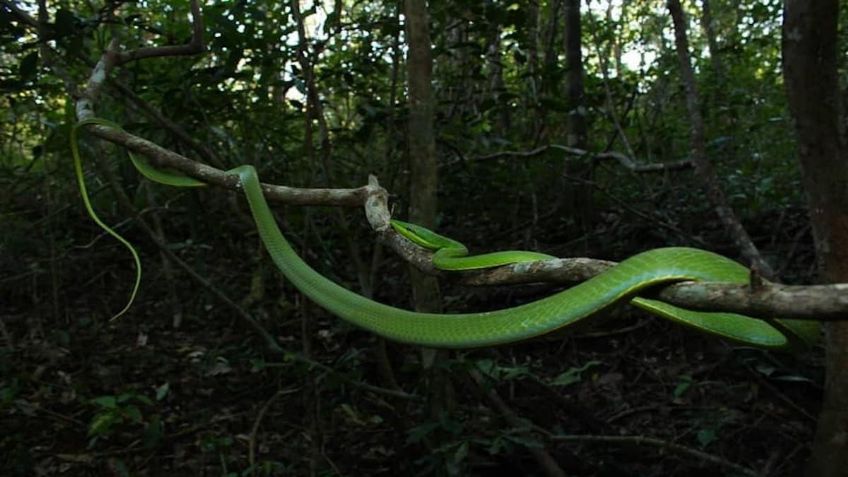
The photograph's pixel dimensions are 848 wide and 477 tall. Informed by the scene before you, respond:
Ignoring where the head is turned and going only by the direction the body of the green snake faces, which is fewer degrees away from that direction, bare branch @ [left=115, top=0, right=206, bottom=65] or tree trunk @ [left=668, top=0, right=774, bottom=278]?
the bare branch

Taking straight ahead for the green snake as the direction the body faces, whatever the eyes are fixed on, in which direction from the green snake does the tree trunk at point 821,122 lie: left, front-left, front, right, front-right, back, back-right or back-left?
back-right

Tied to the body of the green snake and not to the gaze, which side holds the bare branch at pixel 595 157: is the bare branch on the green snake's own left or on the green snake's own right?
on the green snake's own right

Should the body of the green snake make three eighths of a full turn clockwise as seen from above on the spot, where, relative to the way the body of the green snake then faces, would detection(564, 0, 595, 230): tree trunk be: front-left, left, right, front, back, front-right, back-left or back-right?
front-left

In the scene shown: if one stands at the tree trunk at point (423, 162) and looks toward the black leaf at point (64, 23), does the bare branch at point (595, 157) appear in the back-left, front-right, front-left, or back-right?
back-right

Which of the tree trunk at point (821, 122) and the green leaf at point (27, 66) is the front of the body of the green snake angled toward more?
the green leaf

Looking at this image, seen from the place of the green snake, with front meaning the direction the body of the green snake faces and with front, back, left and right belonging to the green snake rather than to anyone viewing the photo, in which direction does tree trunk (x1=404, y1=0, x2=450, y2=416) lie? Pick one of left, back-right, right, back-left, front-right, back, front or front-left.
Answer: right

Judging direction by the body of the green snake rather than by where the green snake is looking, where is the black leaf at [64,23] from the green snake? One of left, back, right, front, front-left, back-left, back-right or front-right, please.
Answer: front-right

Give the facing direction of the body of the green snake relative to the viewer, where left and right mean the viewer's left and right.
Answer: facing to the left of the viewer

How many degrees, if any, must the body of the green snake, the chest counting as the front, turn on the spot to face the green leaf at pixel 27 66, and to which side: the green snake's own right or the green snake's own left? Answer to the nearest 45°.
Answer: approximately 45° to the green snake's own right

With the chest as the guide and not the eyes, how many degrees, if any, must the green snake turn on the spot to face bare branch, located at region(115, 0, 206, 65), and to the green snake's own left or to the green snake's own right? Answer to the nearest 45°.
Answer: approximately 45° to the green snake's own right

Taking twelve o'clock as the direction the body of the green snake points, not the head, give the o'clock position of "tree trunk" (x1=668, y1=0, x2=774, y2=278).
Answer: The tree trunk is roughly at 4 o'clock from the green snake.
